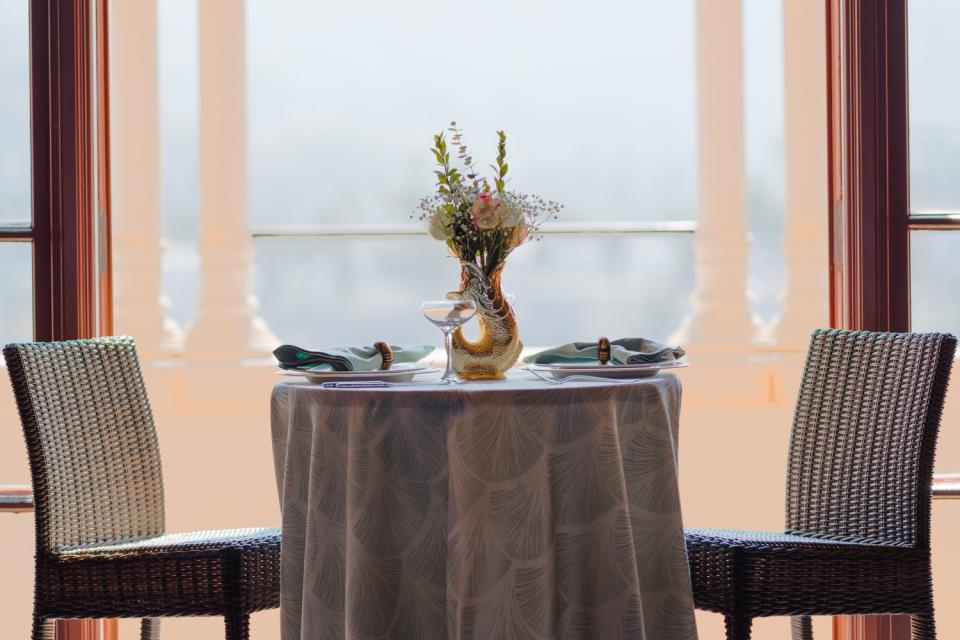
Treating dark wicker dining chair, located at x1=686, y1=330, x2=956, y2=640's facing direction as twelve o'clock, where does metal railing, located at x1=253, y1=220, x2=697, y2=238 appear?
The metal railing is roughly at 3 o'clock from the dark wicker dining chair.

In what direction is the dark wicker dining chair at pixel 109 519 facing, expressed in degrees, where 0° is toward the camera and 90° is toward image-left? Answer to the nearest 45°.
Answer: approximately 315°

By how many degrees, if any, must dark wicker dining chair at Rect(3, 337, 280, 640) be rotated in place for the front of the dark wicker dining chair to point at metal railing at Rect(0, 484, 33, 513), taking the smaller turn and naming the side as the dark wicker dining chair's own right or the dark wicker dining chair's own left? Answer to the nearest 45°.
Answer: approximately 135° to the dark wicker dining chair's own left

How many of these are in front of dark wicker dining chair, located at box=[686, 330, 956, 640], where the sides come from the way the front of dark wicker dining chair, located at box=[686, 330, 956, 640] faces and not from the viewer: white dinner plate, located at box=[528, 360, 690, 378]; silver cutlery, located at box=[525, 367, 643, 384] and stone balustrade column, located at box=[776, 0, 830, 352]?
2

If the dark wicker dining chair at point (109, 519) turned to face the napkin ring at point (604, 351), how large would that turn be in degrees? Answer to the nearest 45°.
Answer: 0° — it already faces it

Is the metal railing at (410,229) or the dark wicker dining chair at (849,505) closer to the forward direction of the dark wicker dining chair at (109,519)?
the dark wicker dining chair at (849,505)

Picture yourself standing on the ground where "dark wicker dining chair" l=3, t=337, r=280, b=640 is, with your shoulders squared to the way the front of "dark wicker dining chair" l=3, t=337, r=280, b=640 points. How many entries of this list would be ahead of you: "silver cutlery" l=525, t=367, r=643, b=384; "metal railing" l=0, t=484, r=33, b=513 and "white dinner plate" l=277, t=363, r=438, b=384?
2

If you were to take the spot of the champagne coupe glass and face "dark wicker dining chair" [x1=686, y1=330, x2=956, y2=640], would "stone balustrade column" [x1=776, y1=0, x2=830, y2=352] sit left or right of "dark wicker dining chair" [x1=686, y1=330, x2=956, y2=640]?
left
